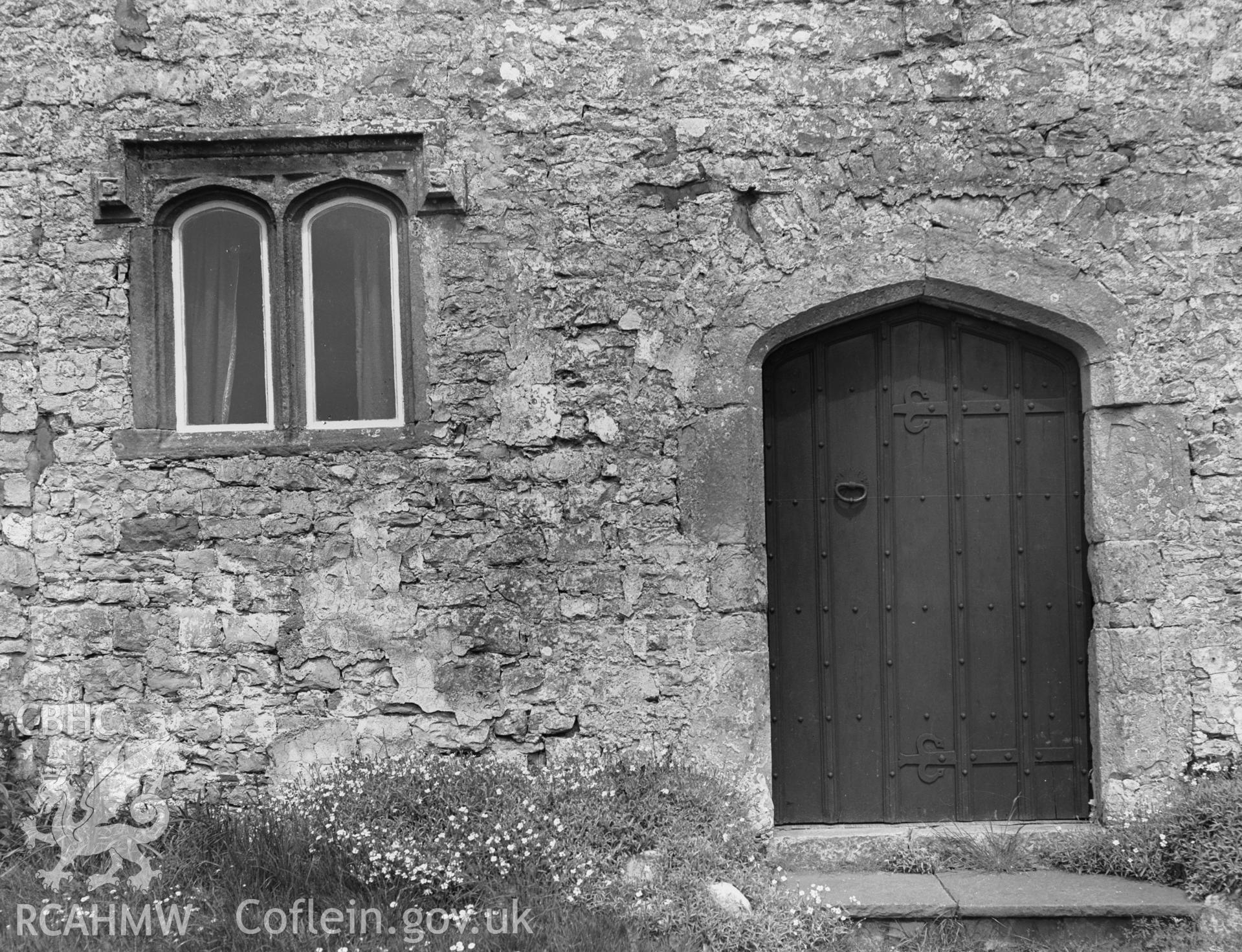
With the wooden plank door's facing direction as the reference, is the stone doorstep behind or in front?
in front

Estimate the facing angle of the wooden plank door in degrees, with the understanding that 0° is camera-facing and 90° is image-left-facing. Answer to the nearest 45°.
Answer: approximately 0°
